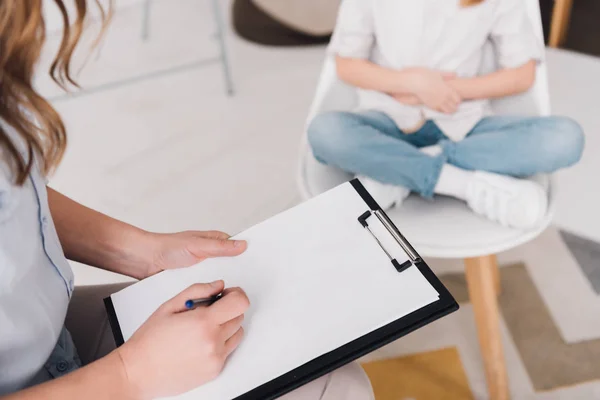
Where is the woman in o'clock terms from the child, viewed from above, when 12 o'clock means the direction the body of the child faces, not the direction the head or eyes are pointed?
The woman is roughly at 1 o'clock from the child.

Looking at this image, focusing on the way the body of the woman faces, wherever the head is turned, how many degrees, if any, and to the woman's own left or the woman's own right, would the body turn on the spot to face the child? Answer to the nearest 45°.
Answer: approximately 45° to the woman's own left

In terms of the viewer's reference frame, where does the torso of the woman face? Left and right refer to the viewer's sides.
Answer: facing to the right of the viewer
